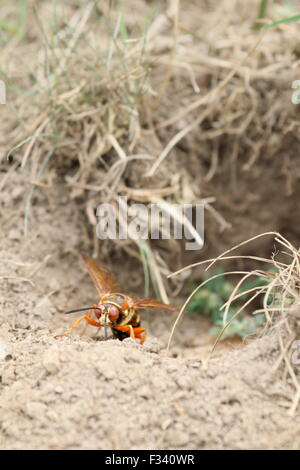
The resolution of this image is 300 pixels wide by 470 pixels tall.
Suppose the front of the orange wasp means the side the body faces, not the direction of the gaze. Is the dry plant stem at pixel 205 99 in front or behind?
behind

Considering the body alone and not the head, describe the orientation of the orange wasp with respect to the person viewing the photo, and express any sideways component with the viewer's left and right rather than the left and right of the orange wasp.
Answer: facing the viewer and to the left of the viewer
